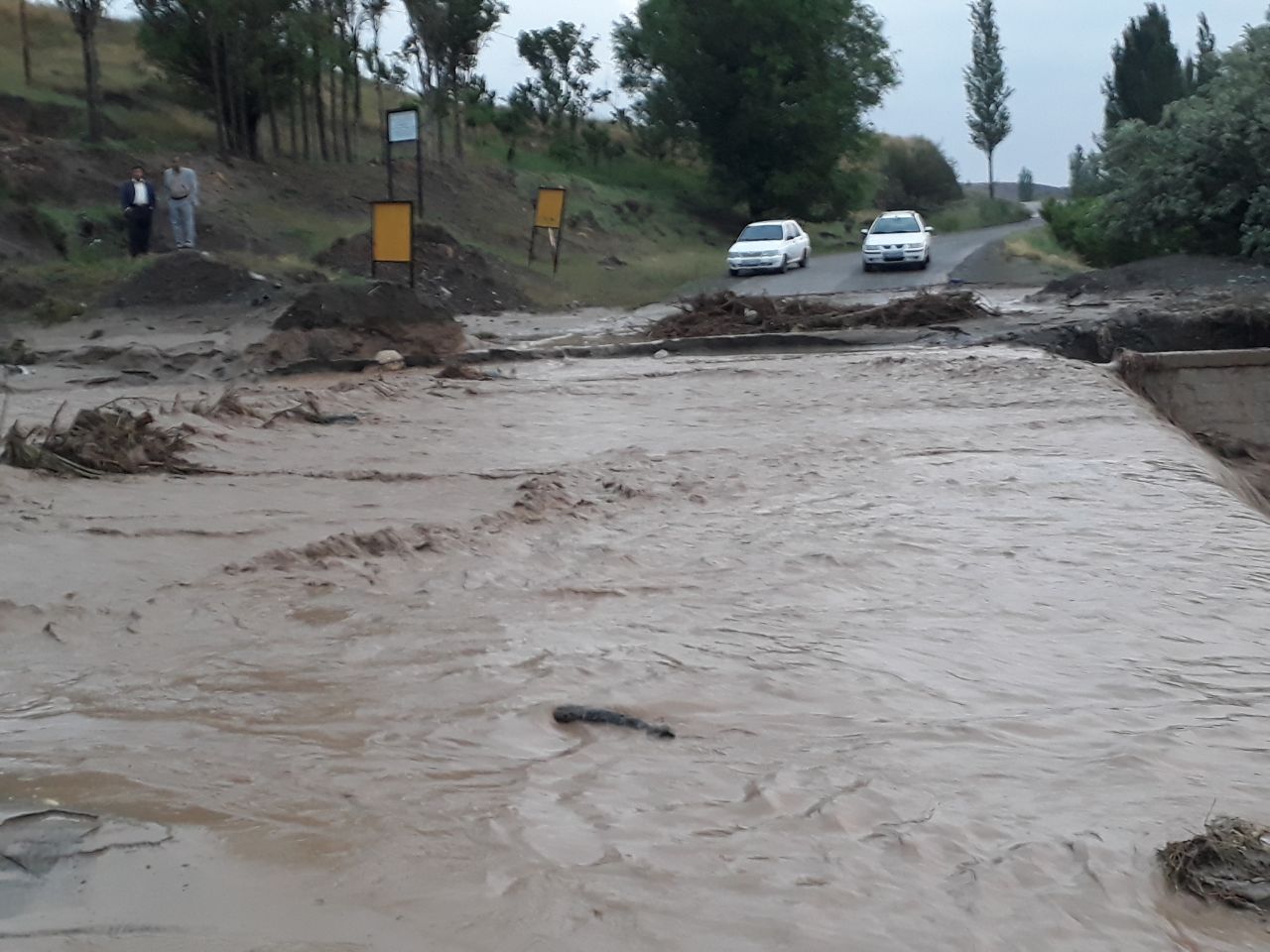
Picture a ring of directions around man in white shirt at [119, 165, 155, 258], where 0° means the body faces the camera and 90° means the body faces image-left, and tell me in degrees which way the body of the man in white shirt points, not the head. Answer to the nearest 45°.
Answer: approximately 0°

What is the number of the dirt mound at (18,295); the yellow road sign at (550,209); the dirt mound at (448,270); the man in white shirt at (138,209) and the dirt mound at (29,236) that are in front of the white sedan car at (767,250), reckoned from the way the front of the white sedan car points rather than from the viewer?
5

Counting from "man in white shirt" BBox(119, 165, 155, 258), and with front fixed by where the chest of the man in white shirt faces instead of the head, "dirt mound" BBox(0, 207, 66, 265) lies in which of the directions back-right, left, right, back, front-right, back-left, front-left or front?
back-right

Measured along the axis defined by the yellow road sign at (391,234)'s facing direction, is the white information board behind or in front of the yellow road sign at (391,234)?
behind

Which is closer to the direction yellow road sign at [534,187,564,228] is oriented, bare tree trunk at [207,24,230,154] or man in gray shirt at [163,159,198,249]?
the man in gray shirt

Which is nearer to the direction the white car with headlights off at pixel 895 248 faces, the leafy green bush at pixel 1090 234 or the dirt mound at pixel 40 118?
the dirt mound

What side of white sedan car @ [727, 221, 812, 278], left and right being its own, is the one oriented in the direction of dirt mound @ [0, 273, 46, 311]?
front

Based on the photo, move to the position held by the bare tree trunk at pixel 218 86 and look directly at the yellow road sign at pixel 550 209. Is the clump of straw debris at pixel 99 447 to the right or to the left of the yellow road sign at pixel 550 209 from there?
right

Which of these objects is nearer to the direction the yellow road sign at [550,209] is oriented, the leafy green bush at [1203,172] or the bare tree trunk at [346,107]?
the leafy green bush

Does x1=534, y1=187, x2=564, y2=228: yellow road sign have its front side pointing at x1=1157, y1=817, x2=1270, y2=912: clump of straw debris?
yes
